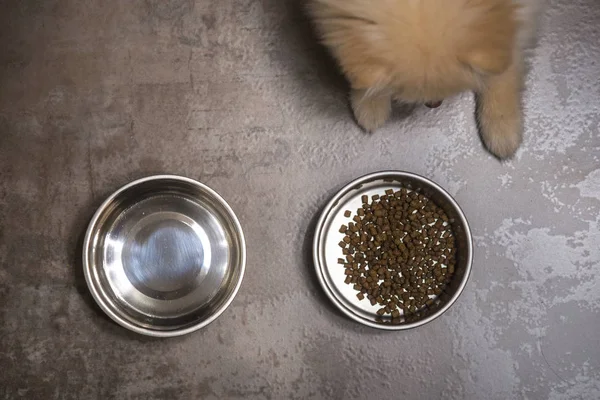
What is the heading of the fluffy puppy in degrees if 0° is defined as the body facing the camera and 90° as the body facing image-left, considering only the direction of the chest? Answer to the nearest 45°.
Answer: approximately 0°
